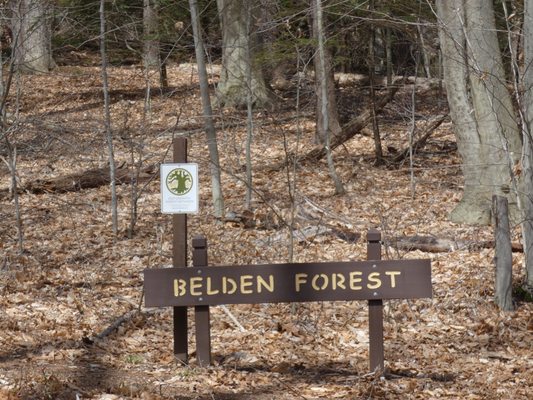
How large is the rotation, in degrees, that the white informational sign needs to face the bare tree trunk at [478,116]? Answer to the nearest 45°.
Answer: approximately 135° to its left

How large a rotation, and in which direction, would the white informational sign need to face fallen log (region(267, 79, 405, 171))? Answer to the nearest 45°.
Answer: approximately 180°

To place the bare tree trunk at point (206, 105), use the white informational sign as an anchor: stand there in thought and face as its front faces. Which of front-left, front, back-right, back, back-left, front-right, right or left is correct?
back

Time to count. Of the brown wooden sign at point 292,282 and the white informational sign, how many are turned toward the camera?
2

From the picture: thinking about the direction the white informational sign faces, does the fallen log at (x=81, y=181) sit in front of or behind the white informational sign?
behind

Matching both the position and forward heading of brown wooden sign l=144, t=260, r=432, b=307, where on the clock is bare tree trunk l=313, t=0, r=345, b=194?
The bare tree trunk is roughly at 6 o'clock from the brown wooden sign.

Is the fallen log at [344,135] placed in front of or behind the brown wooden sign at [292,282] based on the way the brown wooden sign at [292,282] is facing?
behind

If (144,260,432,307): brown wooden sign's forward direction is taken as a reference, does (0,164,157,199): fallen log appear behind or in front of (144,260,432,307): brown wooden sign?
behind

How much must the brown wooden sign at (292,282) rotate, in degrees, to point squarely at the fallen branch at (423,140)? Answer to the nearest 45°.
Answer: approximately 180°

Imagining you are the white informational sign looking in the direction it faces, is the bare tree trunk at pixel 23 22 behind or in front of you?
behind

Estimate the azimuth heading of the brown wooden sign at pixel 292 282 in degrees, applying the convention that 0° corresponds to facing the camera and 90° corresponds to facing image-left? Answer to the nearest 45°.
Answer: approximately 0°

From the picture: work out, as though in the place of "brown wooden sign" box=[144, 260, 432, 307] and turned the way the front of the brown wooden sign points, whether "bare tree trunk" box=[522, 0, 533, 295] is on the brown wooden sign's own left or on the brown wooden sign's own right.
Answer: on the brown wooden sign's own left
